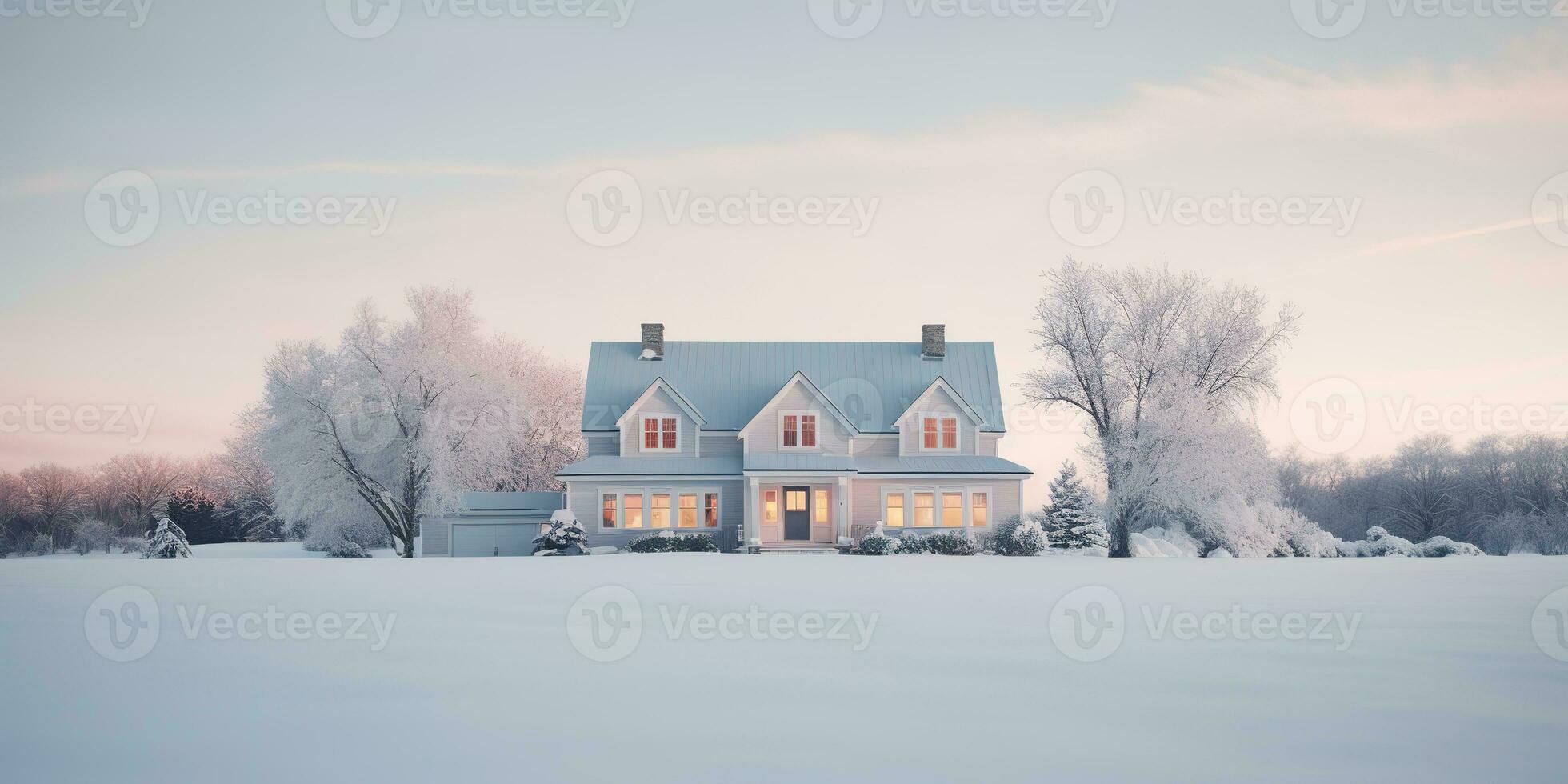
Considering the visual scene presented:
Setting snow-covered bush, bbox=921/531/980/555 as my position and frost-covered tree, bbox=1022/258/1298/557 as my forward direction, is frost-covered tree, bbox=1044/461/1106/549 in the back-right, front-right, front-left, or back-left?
front-left

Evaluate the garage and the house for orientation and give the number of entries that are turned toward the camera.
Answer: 2

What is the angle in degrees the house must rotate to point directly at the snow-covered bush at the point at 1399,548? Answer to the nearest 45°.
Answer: approximately 90° to its left

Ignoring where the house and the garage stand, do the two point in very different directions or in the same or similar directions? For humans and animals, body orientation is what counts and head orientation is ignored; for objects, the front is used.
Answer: same or similar directions

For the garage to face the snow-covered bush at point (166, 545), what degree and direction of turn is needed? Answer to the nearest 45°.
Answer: approximately 90° to its right

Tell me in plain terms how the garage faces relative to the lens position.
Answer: facing the viewer

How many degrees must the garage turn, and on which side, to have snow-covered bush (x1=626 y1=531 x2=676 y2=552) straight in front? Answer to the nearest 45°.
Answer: approximately 45° to its left

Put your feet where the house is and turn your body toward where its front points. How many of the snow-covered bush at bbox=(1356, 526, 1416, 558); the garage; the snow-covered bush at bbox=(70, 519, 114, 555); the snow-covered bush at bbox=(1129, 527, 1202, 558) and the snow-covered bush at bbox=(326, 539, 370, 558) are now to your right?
3

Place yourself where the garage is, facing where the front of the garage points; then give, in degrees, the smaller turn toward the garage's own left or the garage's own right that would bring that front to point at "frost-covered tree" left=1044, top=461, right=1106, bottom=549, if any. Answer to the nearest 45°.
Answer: approximately 90° to the garage's own left

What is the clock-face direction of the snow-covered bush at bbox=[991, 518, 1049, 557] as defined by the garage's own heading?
The snow-covered bush is roughly at 10 o'clock from the garage.

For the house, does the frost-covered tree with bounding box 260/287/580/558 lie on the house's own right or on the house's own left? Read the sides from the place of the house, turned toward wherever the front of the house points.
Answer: on the house's own right

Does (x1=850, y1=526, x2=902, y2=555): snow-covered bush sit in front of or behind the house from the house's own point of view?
in front

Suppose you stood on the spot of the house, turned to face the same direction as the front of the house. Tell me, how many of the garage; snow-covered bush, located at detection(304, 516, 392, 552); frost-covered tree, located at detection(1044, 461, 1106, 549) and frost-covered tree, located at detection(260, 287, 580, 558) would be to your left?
1

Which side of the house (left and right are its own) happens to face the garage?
right

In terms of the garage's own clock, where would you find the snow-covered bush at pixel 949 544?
The snow-covered bush is roughly at 10 o'clock from the garage.

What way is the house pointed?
toward the camera
